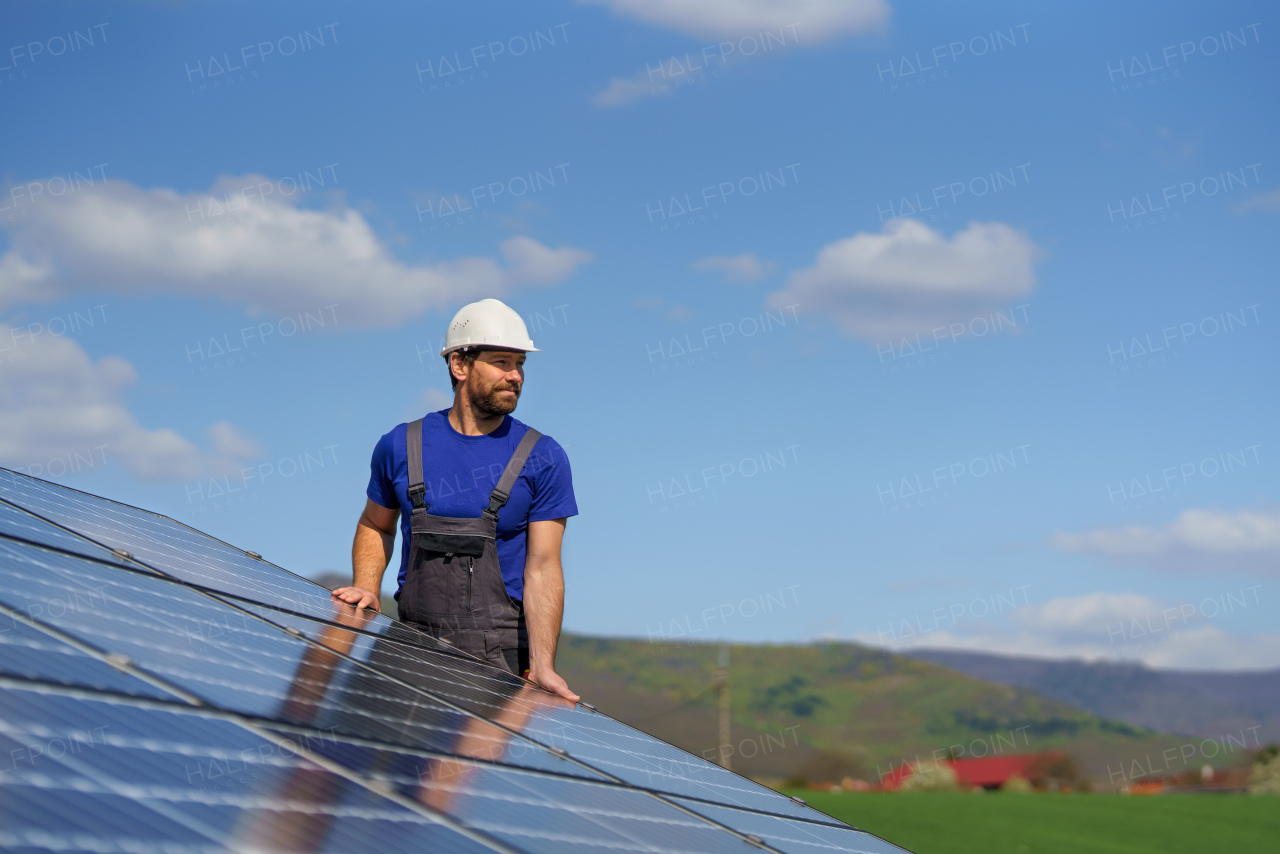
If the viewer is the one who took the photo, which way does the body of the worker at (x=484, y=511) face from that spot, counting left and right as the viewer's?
facing the viewer and to the left of the viewer

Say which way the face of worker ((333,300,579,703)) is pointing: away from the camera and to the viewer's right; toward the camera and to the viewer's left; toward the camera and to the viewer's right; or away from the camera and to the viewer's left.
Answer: toward the camera and to the viewer's right
